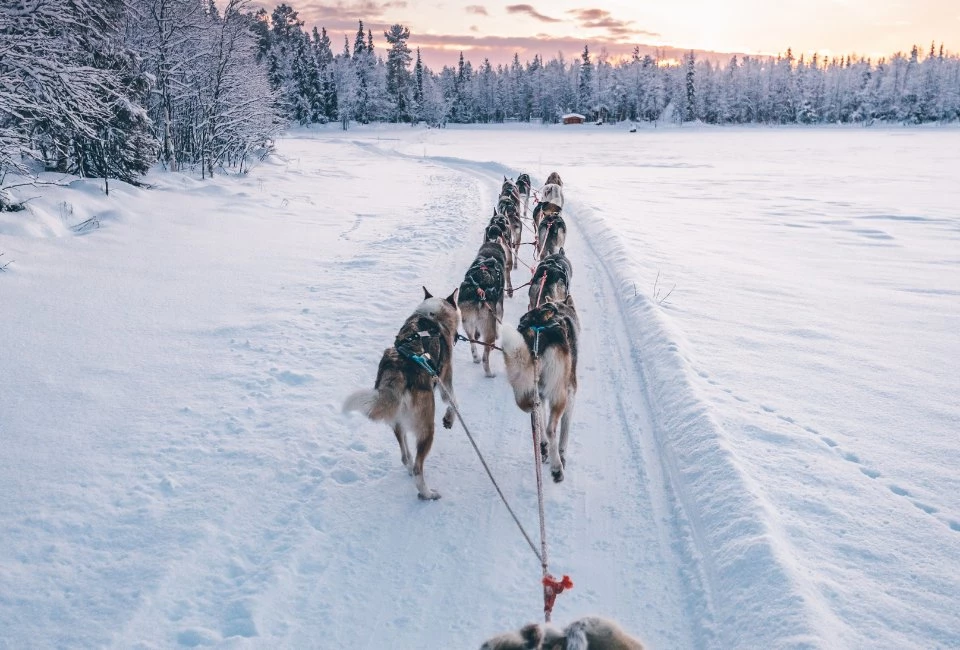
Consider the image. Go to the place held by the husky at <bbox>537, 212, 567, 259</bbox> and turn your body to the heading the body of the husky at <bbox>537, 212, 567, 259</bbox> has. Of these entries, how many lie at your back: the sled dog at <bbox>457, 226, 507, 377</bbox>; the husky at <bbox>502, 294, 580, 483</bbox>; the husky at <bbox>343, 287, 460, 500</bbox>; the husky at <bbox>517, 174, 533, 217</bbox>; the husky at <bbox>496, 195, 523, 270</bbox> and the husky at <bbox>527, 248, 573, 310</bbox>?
4

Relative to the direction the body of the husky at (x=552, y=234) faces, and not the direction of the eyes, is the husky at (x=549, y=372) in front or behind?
behind

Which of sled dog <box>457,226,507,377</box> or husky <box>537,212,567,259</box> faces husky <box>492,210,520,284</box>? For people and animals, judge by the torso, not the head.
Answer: the sled dog

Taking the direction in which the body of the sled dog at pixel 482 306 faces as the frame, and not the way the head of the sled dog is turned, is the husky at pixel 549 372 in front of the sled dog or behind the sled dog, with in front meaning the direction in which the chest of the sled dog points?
behind

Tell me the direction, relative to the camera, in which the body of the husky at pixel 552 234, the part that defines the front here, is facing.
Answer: away from the camera

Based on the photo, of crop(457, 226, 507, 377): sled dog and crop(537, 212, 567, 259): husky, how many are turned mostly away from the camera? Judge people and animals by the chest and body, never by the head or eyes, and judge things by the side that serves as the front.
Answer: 2

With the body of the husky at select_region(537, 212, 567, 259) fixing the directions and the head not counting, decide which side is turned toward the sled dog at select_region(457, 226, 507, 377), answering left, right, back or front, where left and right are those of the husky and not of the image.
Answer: back

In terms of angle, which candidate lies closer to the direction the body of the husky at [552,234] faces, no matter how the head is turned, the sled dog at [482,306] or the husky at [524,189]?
the husky

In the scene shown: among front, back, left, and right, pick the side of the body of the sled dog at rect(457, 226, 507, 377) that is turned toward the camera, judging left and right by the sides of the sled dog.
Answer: back

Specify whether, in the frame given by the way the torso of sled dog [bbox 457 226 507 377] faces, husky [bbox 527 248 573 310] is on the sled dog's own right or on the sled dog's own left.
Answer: on the sled dog's own right

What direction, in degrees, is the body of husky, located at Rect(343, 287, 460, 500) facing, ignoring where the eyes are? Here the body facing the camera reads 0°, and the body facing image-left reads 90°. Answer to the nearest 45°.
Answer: approximately 225°

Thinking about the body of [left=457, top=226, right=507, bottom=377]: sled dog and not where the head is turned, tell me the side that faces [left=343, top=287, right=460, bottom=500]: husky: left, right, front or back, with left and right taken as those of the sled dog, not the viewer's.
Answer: back
